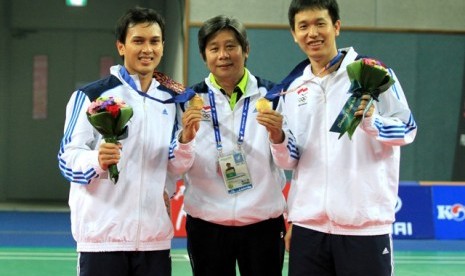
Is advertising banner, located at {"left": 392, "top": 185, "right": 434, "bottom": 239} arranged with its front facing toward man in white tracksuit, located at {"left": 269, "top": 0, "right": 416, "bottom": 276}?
yes

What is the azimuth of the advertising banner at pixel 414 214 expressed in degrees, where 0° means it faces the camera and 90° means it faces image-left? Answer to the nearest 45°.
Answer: approximately 0°

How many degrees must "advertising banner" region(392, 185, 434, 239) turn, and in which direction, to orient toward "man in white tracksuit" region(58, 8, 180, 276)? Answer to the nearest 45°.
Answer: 0° — it already faces them
